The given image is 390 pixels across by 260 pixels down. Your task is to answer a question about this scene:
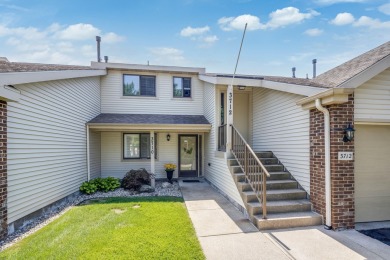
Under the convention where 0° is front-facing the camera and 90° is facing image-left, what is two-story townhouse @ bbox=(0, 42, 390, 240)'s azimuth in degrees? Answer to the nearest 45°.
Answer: approximately 0°
